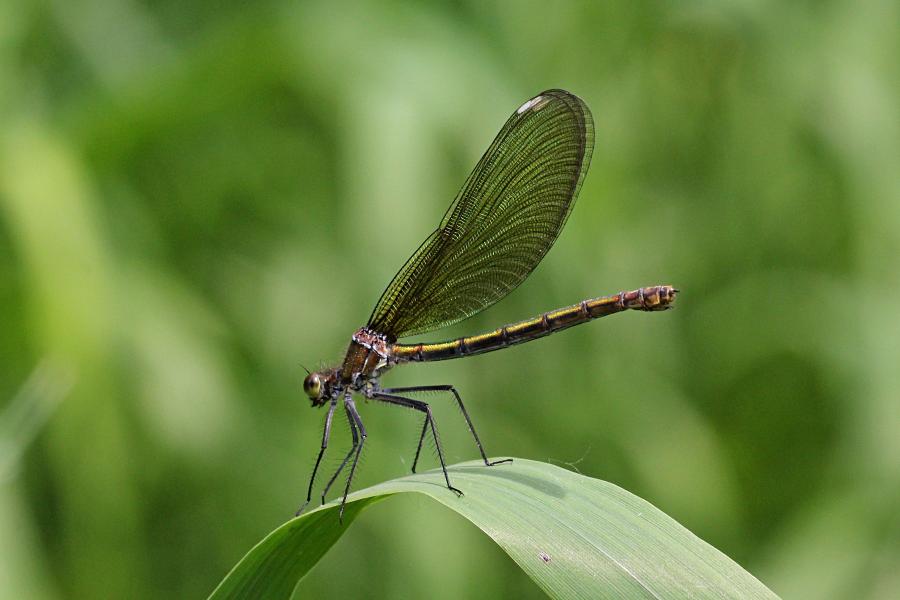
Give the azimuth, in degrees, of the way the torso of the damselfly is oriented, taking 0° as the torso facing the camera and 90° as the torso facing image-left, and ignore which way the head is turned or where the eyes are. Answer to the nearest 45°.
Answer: approximately 90°
